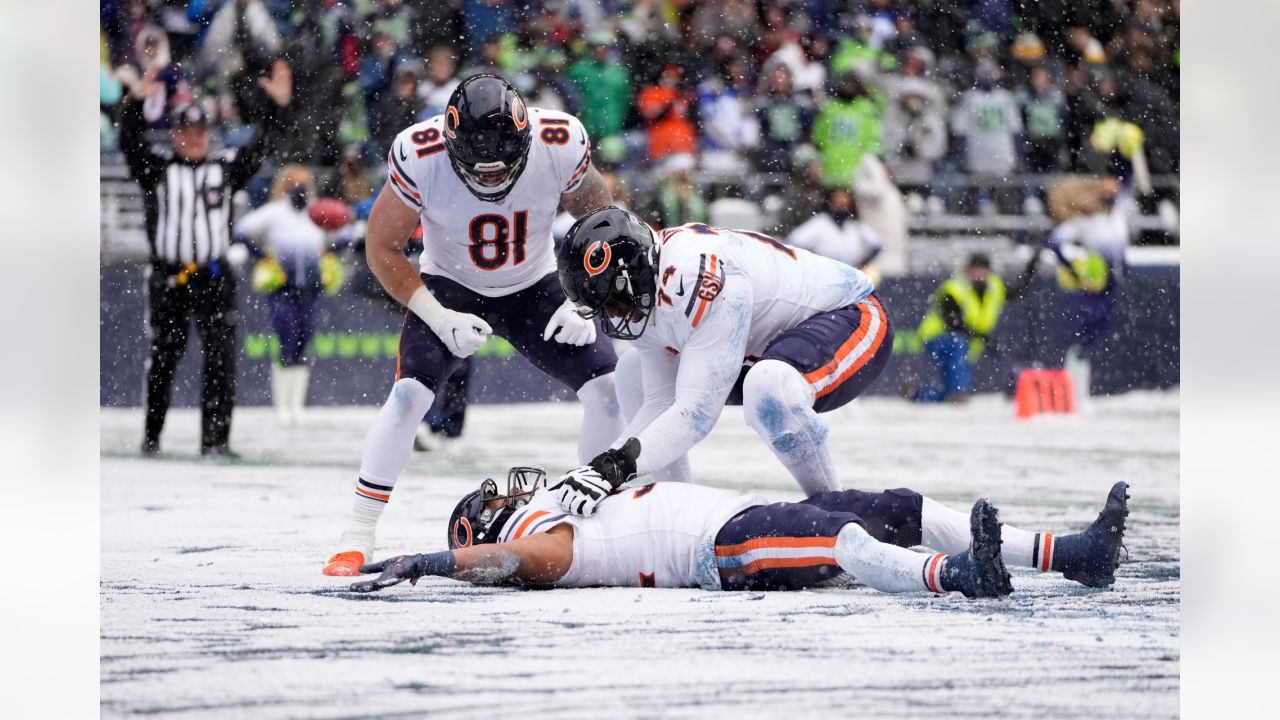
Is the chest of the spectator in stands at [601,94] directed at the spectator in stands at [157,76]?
no

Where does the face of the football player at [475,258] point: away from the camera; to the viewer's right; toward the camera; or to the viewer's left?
toward the camera

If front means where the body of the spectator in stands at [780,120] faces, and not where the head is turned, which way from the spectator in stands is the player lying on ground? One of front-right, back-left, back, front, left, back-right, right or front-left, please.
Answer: front

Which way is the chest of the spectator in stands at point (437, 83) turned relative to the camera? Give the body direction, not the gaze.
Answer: toward the camera

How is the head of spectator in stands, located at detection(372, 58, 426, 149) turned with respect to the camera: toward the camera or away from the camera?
toward the camera

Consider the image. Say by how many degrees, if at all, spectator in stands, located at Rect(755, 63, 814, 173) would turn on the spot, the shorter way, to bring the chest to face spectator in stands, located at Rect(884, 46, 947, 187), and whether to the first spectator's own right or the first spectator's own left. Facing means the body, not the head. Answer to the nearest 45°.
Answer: approximately 90° to the first spectator's own left

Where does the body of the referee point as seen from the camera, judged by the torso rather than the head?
toward the camera

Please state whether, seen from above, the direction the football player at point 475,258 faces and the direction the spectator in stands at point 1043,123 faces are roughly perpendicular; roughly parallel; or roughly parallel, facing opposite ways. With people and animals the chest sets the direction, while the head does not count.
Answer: roughly parallel

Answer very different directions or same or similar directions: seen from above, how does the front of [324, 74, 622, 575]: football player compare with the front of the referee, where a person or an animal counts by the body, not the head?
same or similar directions

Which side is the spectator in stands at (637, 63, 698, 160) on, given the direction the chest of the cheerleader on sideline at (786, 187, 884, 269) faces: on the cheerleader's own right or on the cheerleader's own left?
on the cheerleader's own right

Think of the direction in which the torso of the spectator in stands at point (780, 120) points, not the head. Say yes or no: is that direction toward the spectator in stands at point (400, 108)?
no

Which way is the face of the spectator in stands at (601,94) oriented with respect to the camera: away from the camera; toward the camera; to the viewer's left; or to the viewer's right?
toward the camera

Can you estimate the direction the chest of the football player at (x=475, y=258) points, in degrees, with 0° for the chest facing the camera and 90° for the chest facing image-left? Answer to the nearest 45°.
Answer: approximately 0°

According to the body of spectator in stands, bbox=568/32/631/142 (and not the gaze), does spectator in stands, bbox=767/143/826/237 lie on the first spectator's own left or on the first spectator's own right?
on the first spectator's own left

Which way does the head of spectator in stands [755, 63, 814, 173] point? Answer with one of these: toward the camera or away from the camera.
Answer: toward the camera

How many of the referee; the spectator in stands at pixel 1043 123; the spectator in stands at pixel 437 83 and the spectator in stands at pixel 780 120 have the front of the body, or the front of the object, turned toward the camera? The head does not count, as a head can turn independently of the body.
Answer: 4

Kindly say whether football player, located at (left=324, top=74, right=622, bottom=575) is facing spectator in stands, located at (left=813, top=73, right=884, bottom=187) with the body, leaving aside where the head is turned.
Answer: no
